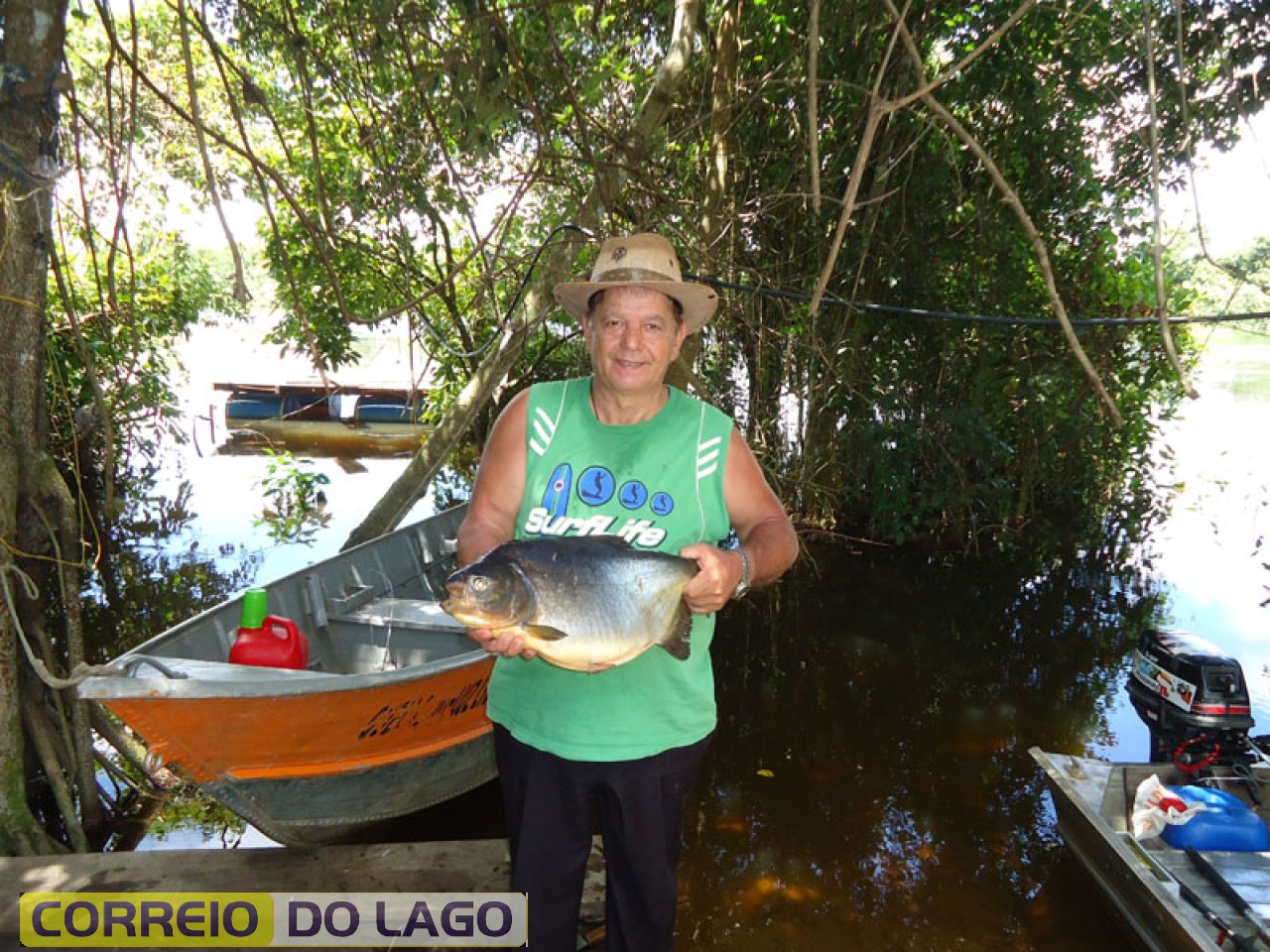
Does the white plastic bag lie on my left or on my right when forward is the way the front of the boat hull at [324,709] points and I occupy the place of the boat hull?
on my left

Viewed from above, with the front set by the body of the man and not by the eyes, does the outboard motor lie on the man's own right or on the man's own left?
on the man's own left

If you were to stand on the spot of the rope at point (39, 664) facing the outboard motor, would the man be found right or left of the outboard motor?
right

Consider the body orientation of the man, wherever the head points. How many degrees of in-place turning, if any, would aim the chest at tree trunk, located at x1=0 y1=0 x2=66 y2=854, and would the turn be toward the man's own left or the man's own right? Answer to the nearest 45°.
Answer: approximately 135° to the man's own right

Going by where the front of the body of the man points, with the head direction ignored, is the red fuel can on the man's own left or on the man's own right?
on the man's own right

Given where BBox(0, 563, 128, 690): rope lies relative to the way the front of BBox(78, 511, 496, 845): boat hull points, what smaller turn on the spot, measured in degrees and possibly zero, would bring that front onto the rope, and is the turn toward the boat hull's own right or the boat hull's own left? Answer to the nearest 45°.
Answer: approximately 45° to the boat hull's own right

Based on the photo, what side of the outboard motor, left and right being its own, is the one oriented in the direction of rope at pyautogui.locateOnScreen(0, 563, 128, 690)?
right

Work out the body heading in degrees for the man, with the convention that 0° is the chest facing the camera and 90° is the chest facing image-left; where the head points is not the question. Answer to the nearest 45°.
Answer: approximately 0°
